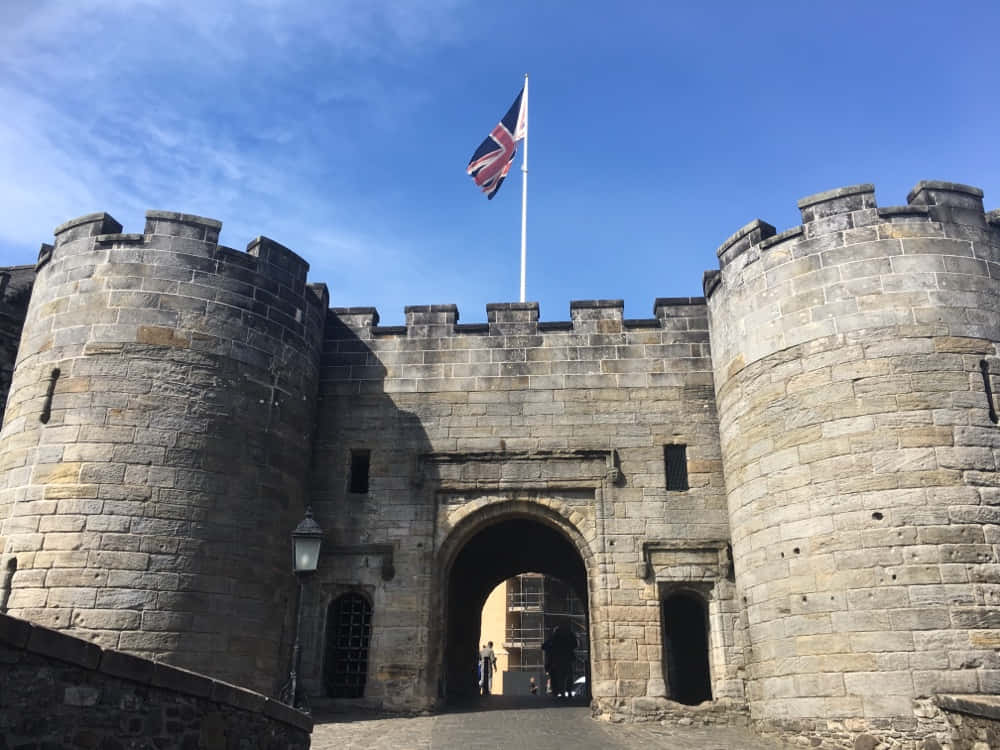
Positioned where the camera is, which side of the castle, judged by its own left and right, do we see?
front

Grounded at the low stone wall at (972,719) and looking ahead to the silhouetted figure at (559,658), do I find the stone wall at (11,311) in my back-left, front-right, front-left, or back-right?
front-left

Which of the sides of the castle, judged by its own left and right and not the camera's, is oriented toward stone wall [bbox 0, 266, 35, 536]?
right

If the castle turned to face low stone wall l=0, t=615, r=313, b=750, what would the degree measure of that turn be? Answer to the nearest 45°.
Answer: approximately 45° to its right
